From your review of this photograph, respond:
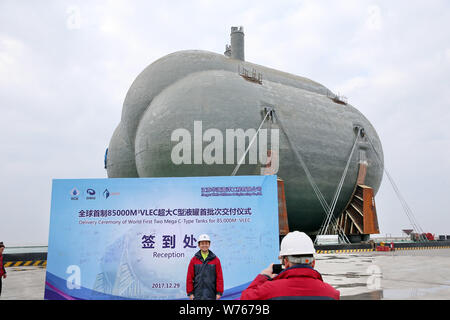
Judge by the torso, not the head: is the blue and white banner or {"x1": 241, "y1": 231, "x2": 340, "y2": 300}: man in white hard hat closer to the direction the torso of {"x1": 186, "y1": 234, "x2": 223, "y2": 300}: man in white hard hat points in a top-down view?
the man in white hard hat

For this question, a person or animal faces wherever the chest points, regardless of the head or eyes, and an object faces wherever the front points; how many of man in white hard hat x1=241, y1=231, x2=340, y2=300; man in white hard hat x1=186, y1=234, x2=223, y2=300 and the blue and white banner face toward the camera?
2

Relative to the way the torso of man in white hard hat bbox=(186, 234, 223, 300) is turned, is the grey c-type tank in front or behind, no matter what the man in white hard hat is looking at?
behind

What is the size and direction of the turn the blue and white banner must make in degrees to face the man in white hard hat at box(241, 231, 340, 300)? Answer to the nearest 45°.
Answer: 0° — it already faces them

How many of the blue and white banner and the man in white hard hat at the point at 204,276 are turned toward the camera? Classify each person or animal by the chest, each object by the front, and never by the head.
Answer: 2

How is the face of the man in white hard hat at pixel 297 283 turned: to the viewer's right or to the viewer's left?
to the viewer's left

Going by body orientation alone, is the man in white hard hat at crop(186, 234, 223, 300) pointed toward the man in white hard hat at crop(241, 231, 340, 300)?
yes

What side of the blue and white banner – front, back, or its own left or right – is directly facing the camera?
front

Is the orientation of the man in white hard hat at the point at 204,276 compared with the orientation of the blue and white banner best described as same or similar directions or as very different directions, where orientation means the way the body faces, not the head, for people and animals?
same or similar directions

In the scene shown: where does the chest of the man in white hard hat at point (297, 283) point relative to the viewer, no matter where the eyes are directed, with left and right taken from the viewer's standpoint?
facing away from the viewer and to the left of the viewer

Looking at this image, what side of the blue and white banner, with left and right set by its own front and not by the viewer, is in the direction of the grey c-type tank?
back

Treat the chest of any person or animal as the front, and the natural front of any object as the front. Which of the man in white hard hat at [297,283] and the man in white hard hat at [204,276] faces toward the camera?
the man in white hard hat at [204,276]

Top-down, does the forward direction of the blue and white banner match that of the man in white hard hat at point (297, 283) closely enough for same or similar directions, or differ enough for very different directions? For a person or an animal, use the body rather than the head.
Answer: very different directions

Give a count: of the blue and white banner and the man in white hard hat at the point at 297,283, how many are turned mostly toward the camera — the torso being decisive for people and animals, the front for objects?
1

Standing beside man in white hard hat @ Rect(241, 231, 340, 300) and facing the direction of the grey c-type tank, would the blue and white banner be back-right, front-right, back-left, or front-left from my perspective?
front-left

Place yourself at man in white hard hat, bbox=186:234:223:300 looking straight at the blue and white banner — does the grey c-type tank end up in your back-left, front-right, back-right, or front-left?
front-right
